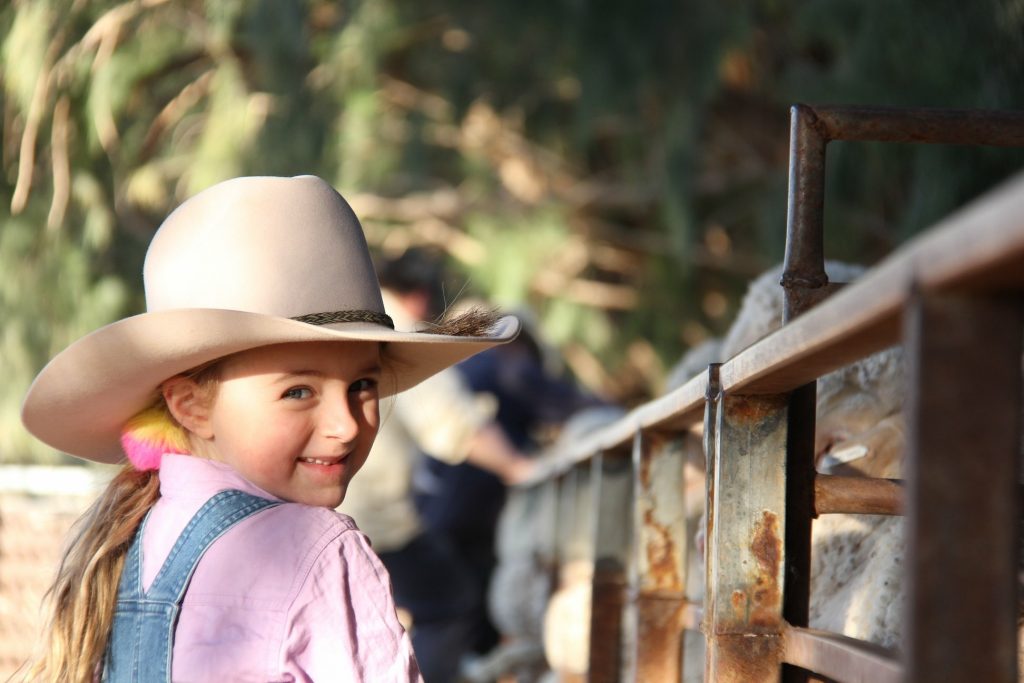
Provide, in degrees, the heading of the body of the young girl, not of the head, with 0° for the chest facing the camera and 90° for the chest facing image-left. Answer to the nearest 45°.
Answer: approximately 225°

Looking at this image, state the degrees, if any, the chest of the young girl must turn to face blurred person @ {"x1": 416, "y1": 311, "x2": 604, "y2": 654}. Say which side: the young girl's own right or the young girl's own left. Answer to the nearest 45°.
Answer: approximately 45° to the young girl's own left

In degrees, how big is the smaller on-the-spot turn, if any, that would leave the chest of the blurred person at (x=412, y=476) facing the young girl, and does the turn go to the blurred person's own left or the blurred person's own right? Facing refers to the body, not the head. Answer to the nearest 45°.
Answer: approximately 90° to the blurred person's own right

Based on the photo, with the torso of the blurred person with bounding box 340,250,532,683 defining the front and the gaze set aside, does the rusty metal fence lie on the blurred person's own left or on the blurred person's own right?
on the blurred person's own right

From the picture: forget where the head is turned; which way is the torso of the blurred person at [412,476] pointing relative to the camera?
to the viewer's right

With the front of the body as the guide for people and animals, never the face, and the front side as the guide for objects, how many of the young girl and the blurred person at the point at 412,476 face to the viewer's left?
0
